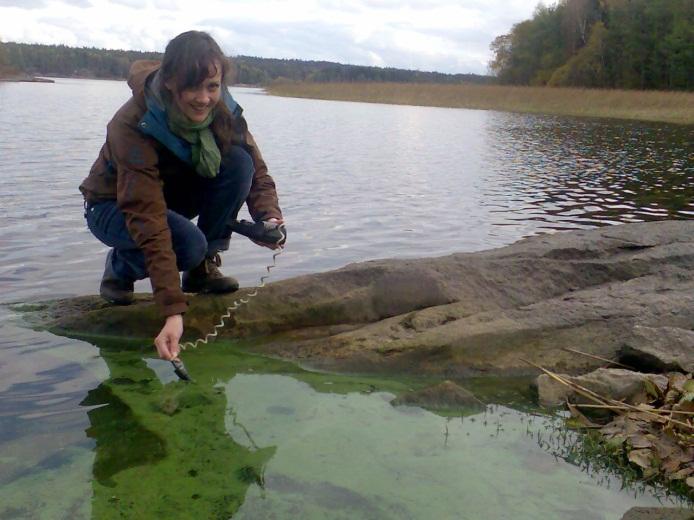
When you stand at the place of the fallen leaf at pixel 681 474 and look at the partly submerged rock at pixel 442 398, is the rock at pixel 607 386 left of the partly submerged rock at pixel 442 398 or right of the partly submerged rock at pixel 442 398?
right

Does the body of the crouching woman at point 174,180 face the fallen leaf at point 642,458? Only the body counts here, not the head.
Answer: yes

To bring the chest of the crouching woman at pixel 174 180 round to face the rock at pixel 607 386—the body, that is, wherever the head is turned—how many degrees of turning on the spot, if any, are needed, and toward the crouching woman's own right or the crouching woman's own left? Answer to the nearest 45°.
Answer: approximately 45° to the crouching woman's own left

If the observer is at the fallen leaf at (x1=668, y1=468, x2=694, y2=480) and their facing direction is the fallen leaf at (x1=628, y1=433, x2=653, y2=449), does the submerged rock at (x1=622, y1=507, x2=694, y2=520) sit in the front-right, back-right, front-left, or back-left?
back-left

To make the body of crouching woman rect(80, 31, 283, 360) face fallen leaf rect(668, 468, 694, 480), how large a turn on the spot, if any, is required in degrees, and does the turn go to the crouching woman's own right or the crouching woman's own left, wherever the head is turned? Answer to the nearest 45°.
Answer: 0° — they already face it

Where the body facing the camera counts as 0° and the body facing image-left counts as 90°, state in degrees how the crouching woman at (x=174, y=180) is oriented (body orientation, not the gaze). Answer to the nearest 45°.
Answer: approximately 315°

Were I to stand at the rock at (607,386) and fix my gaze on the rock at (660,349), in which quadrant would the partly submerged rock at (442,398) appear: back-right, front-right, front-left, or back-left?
back-left

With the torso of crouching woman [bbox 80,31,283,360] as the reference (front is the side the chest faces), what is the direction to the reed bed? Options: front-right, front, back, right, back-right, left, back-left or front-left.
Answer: left

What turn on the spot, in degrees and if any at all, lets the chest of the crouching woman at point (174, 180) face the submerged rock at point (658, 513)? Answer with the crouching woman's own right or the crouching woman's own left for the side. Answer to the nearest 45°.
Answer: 0° — they already face it
